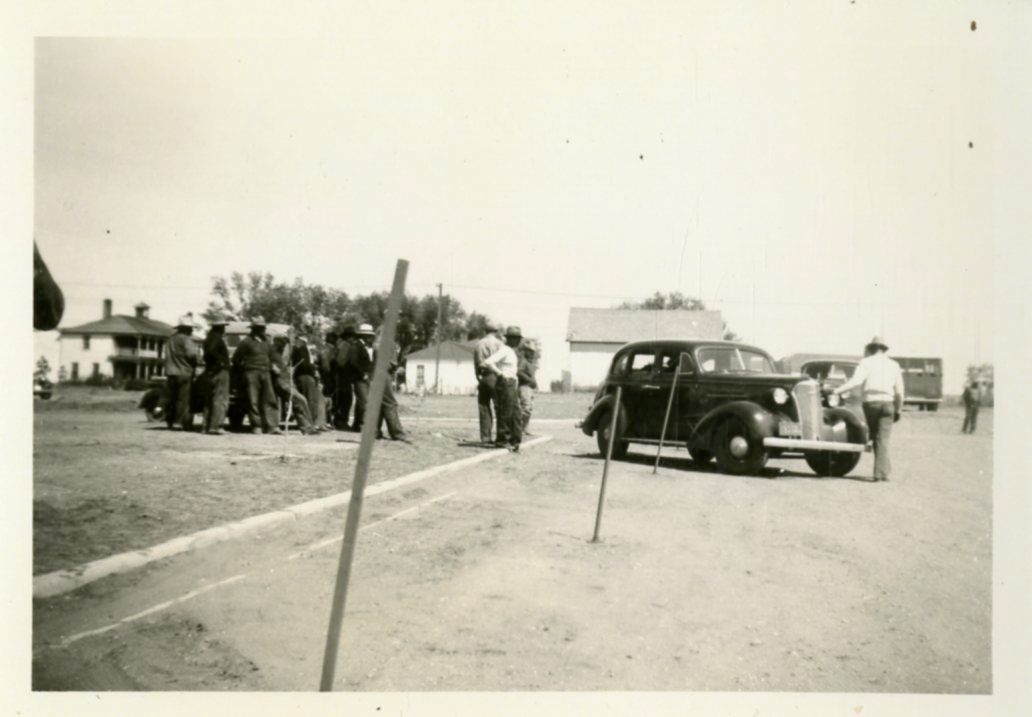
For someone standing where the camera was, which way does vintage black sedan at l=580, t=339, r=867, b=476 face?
facing the viewer and to the right of the viewer

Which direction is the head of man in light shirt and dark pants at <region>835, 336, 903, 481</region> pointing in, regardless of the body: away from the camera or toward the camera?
away from the camera

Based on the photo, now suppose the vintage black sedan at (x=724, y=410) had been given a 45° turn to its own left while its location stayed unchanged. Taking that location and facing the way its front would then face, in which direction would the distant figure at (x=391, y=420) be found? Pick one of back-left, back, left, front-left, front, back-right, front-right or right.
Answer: back

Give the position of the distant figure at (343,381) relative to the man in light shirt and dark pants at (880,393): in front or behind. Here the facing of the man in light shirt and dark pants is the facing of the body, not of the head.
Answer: in front

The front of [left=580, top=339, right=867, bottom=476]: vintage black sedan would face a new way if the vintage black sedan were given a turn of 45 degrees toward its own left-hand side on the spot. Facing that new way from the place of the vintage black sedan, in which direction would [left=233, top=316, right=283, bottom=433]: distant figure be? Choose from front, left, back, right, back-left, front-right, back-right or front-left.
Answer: back
